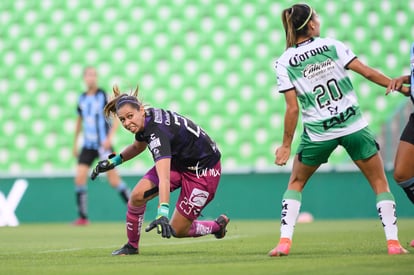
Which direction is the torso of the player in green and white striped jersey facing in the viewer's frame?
away from the camera

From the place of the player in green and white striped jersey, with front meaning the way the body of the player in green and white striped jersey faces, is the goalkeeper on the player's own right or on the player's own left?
on the player's own left
